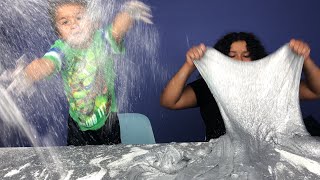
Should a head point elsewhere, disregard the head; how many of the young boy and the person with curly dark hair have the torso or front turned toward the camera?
2

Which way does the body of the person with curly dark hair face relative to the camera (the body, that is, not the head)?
toward the camera

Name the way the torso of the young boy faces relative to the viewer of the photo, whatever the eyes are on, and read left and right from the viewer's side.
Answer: facing the viewer
